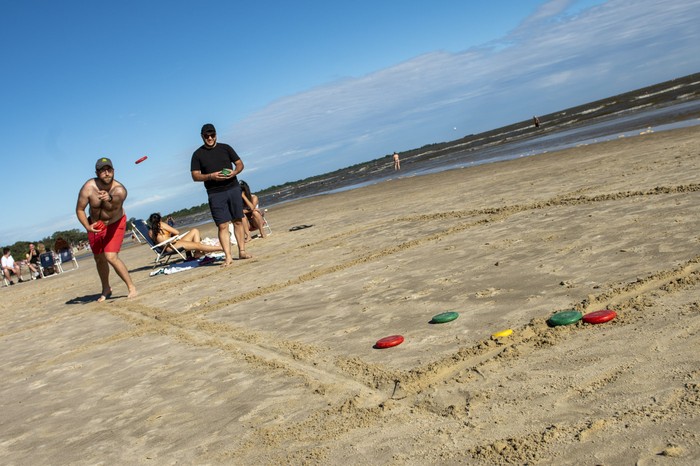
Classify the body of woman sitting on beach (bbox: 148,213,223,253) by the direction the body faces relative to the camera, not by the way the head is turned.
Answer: to the viewer's right

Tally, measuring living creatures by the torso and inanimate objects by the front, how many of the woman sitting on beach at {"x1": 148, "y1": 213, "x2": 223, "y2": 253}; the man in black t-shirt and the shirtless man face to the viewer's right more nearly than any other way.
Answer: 1

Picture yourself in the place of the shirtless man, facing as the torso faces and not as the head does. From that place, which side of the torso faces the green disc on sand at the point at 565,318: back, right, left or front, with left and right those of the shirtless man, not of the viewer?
front

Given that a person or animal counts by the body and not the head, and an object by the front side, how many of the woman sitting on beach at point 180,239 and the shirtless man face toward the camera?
1

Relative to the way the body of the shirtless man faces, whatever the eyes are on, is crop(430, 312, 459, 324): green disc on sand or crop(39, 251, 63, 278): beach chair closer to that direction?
the green disc on sand

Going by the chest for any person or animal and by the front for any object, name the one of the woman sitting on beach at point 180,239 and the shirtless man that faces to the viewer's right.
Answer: the woman sitting on beach

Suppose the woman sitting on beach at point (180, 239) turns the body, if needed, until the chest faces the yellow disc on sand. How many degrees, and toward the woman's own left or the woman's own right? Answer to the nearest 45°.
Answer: approximately 90° to the woman's own right

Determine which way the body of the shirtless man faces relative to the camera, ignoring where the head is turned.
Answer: toward the camera

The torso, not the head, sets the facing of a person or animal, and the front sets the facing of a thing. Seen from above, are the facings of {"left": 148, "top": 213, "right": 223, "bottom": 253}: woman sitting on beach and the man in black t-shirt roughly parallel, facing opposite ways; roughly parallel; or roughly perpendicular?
roughly perpendicular

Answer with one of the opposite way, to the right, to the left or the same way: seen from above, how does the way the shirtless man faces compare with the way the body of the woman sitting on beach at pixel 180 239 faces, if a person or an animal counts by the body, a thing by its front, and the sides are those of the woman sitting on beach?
to the right

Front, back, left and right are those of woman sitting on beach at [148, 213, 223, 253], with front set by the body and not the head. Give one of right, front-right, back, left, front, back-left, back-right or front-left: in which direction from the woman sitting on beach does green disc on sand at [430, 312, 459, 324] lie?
right

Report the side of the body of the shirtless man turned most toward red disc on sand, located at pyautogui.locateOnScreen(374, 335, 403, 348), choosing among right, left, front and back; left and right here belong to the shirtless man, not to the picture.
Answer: front

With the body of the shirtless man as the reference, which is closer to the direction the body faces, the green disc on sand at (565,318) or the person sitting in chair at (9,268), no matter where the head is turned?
the green disc on sand

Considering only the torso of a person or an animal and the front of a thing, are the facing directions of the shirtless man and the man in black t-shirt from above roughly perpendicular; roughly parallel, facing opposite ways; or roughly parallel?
roughly parallel
